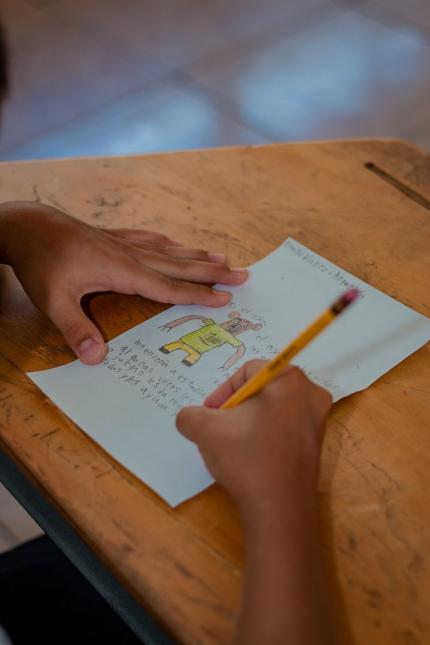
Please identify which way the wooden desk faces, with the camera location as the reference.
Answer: facing the viewer and to the left of the viewer
